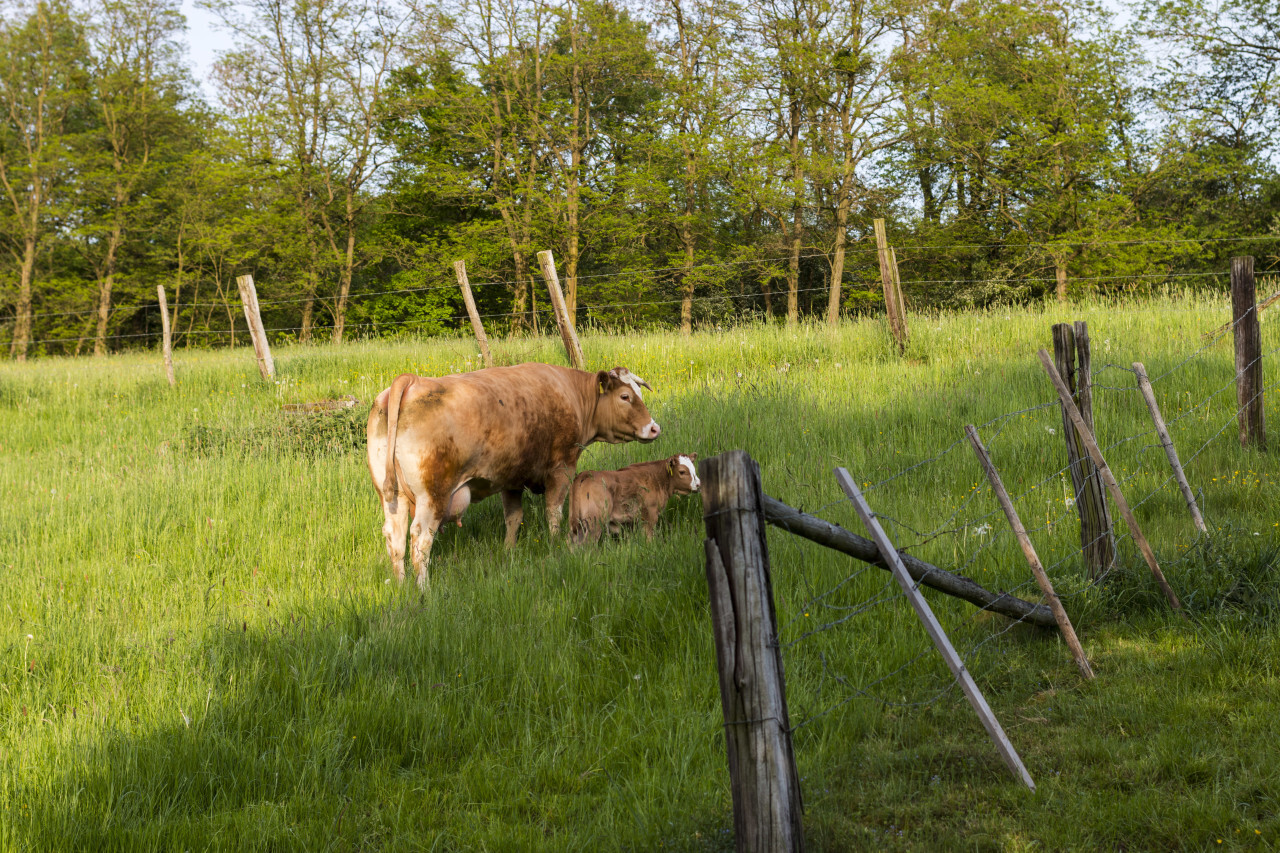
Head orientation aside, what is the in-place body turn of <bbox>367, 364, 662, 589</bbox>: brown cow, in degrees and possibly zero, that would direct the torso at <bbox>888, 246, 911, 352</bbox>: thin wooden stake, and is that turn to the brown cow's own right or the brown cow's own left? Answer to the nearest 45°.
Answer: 0° — it already faces it

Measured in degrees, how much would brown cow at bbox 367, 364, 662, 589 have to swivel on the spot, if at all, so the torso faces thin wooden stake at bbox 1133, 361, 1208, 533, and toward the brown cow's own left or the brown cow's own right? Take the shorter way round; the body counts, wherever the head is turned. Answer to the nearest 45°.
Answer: approximately 45° to the brown cow's own right

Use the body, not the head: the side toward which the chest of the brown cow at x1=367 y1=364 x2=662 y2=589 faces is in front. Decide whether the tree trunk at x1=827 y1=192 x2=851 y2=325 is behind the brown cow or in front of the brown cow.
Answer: in front

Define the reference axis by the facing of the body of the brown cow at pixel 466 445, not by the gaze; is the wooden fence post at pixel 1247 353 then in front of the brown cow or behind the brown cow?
in front

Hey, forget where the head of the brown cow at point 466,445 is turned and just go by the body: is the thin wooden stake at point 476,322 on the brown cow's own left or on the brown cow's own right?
on the brown cow's own left

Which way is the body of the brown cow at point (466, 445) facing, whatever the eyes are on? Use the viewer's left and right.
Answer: facing away from the viewer and to the right of the viewer
